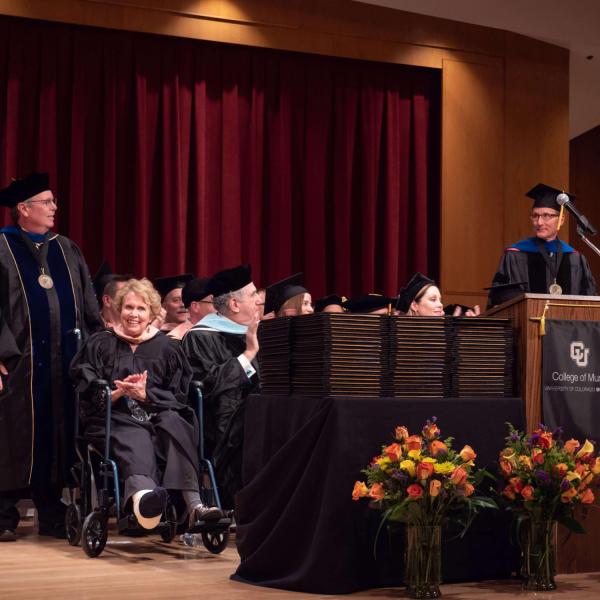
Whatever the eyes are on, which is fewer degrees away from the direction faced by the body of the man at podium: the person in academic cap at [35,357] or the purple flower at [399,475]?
the purple flower

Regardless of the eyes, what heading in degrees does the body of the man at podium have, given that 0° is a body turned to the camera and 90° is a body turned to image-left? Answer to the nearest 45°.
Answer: approximately 0°

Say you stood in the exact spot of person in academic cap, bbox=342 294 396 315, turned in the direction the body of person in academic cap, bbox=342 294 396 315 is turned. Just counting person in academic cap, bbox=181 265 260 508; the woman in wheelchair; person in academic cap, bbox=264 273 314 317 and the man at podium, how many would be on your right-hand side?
3
